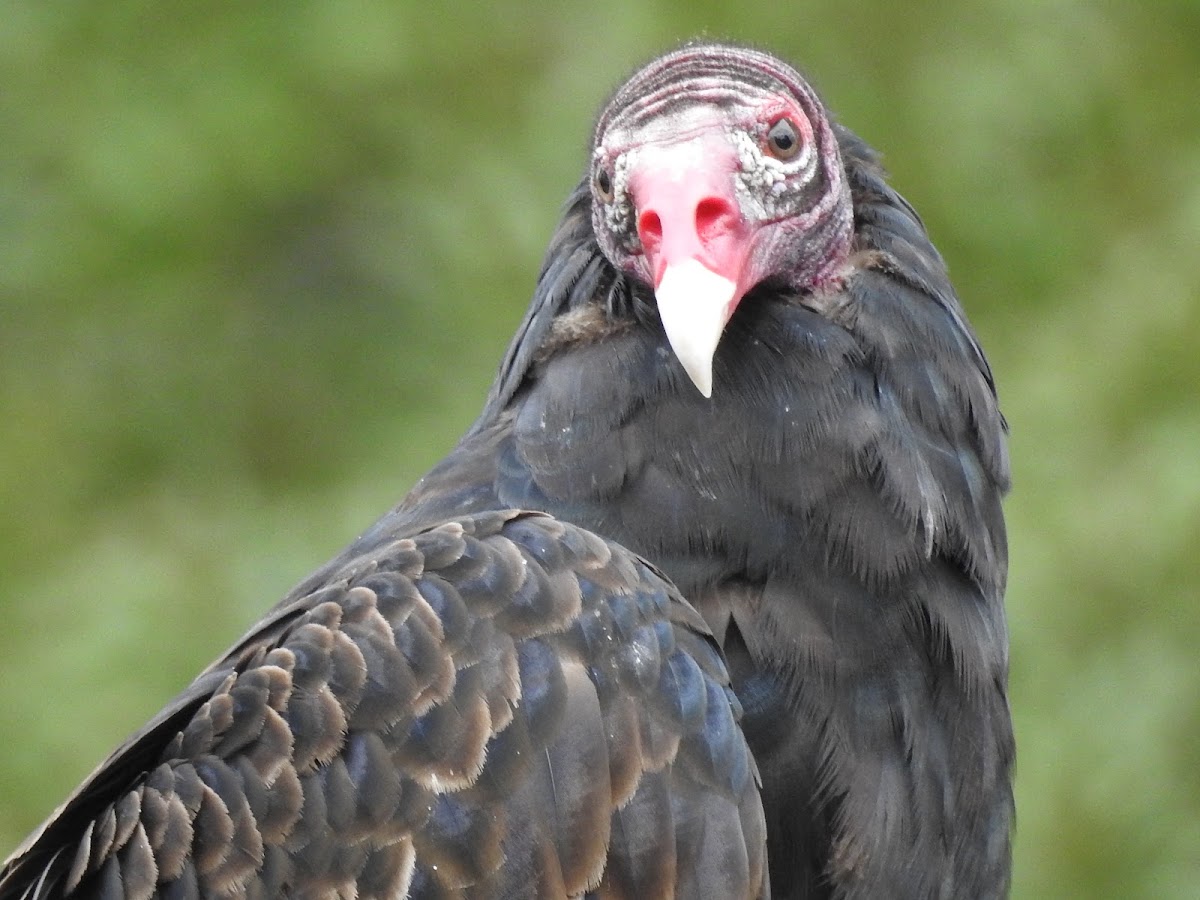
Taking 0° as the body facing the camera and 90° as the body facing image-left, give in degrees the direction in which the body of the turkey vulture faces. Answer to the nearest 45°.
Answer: approximately 315°
